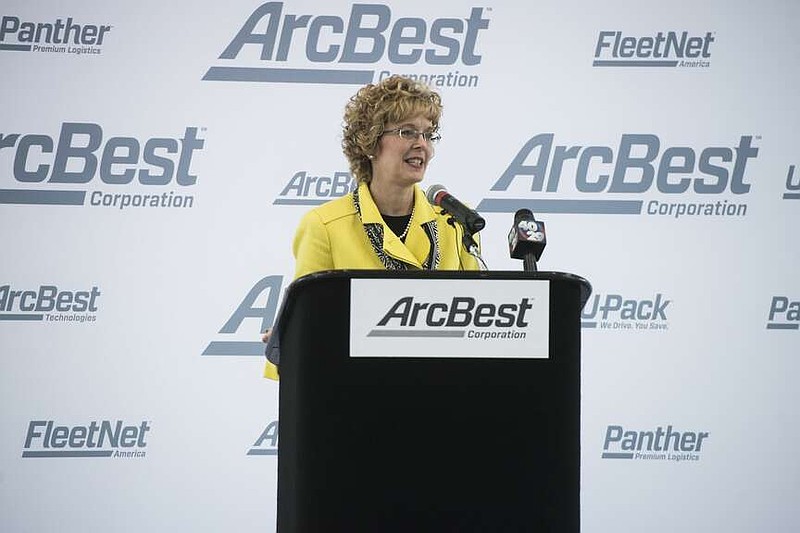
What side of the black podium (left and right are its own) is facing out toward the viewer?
front

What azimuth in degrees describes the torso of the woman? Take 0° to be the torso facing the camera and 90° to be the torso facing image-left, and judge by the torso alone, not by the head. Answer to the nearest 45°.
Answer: approximately 315°

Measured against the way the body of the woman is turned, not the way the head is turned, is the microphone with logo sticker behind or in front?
in front

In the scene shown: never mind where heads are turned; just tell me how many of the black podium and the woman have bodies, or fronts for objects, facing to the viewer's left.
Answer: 0

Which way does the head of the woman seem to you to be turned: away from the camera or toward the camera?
toward the camera

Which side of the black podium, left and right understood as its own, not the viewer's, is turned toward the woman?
back
